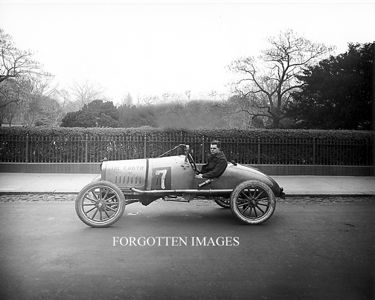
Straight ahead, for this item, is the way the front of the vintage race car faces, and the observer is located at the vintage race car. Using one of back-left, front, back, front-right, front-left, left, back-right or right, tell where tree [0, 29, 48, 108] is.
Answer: front-right

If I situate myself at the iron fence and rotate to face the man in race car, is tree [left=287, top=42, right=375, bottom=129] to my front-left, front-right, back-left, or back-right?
back-left

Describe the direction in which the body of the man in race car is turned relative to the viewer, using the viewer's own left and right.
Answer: facing to the left of the viewer

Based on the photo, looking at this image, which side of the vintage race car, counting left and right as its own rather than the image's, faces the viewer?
left

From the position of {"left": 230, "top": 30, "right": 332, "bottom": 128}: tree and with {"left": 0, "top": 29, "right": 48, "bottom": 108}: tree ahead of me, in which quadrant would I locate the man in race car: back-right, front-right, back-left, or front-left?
front-left

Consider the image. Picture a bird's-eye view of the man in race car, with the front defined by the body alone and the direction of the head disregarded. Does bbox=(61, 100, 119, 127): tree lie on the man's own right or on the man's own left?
on the man's own right

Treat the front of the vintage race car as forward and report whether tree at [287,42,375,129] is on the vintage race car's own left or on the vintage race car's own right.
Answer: on the vintage race car's own right

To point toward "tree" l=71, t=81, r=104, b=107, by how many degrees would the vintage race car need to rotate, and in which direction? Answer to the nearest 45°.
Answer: approximately 90° to its right

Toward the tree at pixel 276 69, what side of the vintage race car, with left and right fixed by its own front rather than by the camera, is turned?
right

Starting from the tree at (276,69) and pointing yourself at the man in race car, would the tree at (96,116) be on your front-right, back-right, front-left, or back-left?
front-right

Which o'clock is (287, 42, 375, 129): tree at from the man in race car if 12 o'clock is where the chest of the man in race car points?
The tree is roughly at 4 o'clock from the man in race car.
